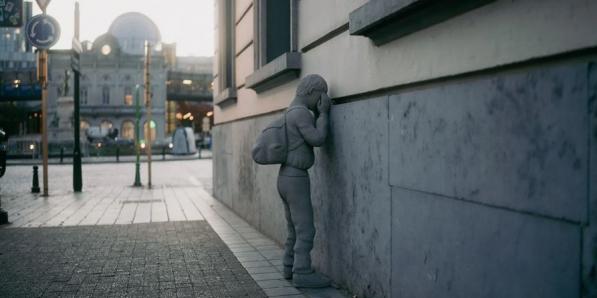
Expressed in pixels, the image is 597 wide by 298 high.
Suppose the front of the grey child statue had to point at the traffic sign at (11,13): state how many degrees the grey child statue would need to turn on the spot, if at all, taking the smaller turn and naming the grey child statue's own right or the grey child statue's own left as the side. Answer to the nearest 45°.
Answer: approximately 135° to the grey child statue's own left

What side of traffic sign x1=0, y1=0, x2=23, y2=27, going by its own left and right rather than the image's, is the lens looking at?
front

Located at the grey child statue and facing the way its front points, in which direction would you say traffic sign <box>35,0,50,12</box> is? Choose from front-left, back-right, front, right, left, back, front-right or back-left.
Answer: back-left

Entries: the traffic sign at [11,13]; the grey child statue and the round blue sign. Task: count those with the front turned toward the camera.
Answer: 2

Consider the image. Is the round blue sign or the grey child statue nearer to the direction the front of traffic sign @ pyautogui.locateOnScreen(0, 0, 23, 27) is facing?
the grey child statue

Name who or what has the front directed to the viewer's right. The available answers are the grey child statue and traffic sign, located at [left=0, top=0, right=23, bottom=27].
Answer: the grey child statue

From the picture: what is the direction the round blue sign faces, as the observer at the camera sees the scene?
facing the viewer

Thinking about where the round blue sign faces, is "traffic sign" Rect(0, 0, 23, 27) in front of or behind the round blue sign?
in front

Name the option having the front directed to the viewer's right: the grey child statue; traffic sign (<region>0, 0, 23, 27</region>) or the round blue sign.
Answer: the grey child statue

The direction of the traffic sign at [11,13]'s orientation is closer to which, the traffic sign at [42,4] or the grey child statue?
the grey child statue

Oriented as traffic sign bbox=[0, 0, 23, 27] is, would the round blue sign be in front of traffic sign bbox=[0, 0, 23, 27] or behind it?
behind

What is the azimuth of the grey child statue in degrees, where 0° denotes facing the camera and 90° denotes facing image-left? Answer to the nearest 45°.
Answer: approximately 270°
